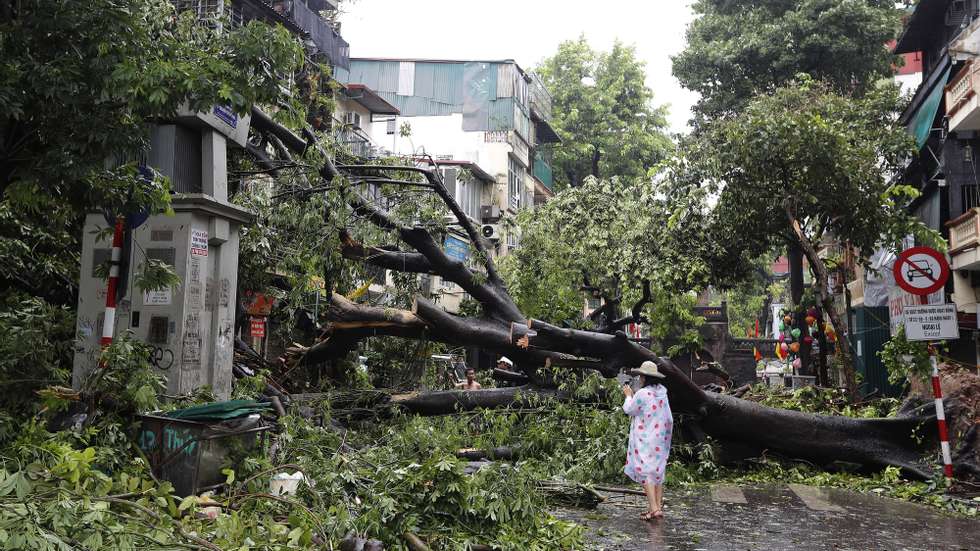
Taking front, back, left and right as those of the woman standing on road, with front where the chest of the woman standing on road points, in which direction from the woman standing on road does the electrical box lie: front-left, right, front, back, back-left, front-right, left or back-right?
front-left

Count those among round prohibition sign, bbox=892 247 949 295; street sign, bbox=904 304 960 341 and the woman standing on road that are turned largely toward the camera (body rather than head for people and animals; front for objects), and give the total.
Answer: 2

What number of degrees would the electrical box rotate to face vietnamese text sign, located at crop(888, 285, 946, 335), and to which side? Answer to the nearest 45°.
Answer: approximately 135° to its left

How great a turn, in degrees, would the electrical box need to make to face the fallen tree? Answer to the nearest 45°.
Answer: approximately 135° to its left

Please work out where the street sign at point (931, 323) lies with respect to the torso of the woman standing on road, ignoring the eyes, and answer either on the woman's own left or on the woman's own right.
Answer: on the woman's own right

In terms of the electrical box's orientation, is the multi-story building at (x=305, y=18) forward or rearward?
rearward

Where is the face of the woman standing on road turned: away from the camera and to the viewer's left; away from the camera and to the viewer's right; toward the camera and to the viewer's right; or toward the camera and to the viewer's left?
away from the camera and to the viewer's left

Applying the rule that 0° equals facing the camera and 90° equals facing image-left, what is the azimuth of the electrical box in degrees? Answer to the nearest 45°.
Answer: approximately 45°

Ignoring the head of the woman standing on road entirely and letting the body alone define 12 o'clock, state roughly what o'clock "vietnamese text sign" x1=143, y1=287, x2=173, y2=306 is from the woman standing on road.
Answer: The vietnamese text sign is roughly at 10 o'clock from the woman standing on road.

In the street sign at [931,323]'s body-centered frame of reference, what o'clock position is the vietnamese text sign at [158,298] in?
The vietnamese text sign is roughly at 2 o'clock from the street sign.

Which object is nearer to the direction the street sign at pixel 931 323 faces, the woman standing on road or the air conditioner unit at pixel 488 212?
the woman standing on road

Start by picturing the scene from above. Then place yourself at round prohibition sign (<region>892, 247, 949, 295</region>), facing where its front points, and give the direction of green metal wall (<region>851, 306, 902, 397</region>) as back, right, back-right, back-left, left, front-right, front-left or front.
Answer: back

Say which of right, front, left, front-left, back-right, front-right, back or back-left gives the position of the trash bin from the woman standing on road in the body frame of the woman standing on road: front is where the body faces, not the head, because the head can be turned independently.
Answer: left

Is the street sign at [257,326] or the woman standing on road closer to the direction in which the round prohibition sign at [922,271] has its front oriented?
the woman standing on road

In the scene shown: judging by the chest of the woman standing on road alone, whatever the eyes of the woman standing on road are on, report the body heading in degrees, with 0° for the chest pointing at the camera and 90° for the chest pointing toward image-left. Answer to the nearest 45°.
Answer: approximately 135°

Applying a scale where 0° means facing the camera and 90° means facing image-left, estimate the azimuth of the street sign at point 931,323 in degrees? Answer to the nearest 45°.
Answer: approximately 0°
